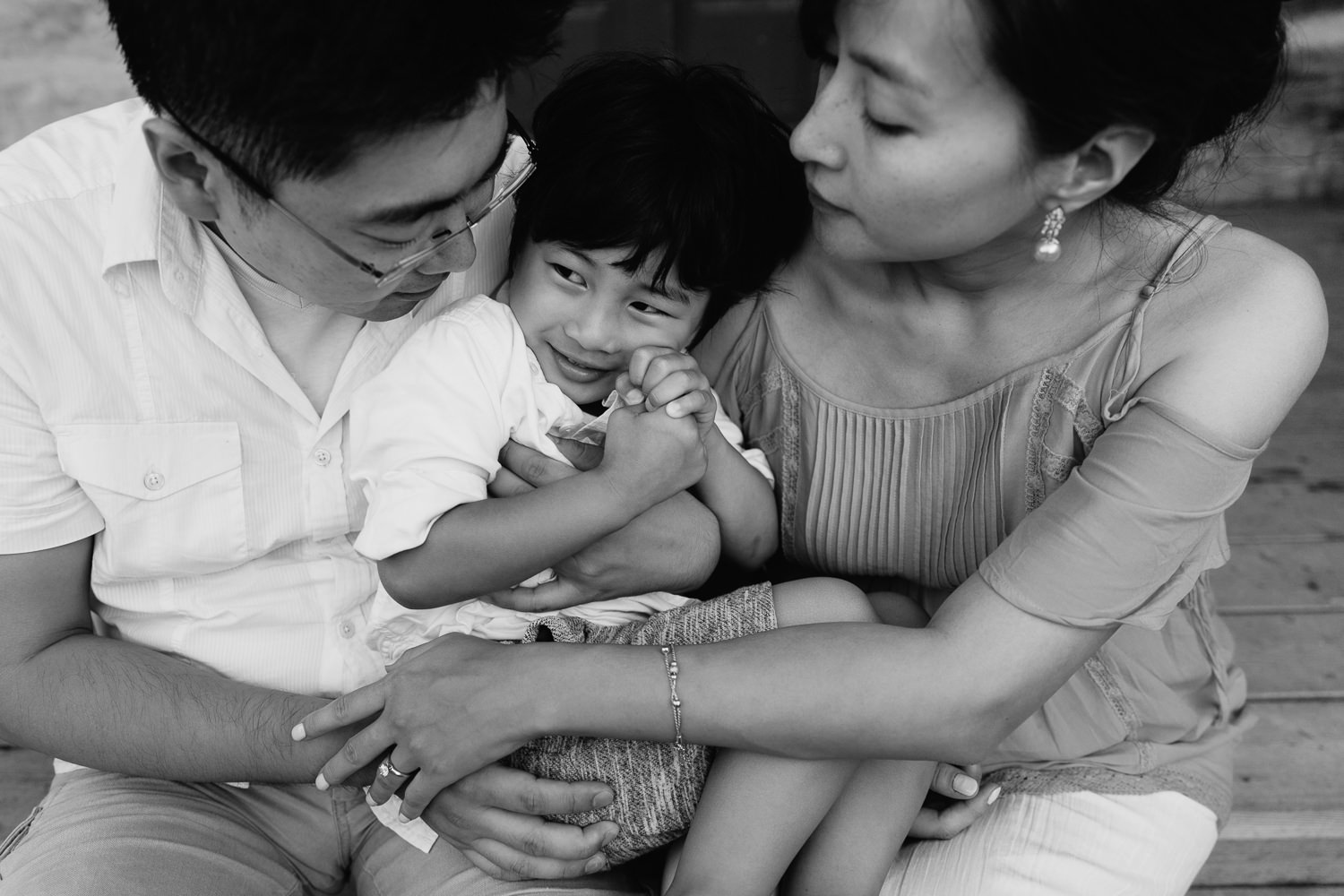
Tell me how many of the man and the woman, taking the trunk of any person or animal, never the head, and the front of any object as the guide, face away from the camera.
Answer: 0

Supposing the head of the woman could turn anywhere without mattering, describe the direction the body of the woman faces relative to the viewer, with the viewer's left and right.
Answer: facing the viewer and to the left of the viewer

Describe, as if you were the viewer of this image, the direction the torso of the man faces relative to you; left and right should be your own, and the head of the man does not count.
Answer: facing the viewer and to the right of the viewer

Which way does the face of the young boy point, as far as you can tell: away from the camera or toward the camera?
toward the camera

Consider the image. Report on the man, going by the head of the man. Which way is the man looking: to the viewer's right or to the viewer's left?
to the viewer's right

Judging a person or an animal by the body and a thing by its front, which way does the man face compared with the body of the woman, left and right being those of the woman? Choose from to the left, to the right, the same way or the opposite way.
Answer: to the left

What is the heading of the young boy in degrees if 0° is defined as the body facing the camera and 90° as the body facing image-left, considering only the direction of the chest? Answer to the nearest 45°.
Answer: approximately 315°
